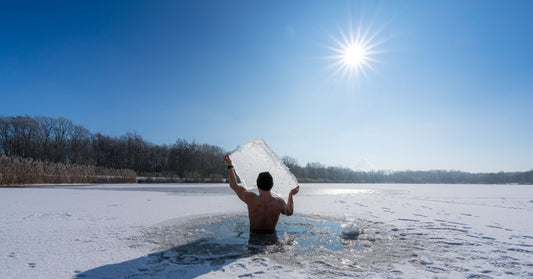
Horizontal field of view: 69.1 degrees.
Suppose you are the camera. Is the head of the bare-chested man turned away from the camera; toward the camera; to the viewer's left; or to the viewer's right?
away from the camera

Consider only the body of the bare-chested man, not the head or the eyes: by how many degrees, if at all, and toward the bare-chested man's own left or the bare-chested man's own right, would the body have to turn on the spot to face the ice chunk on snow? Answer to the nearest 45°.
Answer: approximately 90° to the bare-chested man's own right

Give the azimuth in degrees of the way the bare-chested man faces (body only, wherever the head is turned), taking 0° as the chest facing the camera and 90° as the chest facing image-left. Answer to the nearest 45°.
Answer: approximately 180°
